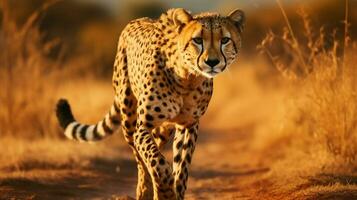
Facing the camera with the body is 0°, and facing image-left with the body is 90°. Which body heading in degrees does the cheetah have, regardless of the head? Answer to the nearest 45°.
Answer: approximately 315°
